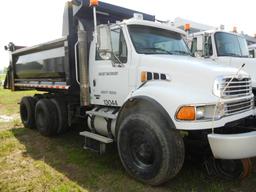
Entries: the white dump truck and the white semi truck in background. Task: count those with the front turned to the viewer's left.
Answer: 0

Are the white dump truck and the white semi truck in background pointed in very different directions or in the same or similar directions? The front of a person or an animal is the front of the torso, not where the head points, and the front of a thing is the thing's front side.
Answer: same or similar directions

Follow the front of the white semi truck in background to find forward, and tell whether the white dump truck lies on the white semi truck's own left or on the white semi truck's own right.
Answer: on the white semi truck's own right

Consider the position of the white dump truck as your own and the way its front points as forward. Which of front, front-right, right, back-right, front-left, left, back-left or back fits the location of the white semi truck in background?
left

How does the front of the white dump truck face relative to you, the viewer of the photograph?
facing the viewer and to the right of the viewer
